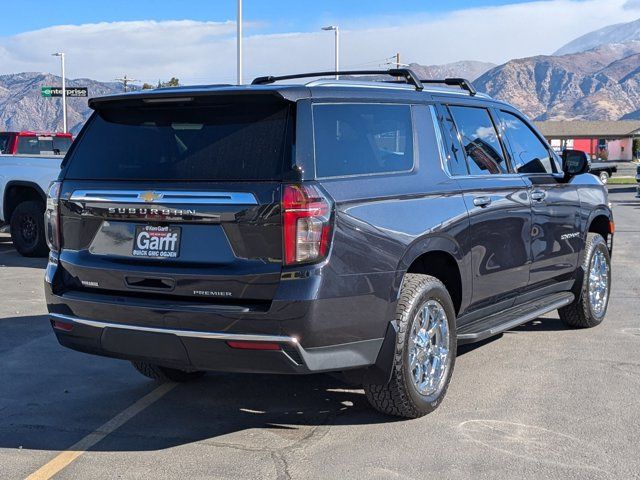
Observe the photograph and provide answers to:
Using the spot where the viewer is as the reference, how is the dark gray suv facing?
facing away from the viewer and to the right of the viewer

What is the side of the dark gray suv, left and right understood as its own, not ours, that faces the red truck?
left

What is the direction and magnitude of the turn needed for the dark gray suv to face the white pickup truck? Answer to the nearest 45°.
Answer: approximately 90° to its left
